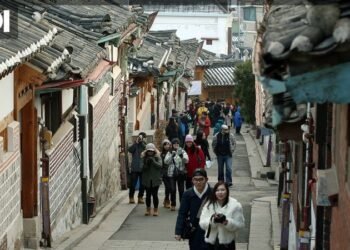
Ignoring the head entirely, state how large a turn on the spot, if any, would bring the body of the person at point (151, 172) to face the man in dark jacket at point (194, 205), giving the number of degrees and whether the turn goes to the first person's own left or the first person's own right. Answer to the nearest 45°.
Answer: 0° — they already face them

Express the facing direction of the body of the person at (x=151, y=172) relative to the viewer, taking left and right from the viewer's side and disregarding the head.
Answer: facing the viewer

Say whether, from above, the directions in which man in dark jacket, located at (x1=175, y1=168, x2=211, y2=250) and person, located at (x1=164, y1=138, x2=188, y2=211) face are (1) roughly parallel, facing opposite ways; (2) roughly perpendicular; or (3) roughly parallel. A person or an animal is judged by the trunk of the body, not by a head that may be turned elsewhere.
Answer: roughly parallel

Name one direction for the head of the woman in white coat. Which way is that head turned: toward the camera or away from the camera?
toward the camera

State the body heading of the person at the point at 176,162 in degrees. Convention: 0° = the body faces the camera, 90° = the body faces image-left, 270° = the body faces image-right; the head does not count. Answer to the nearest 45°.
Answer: approximately 0°

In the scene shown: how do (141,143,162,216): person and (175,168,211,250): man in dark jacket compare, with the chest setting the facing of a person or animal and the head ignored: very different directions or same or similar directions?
same or similar directions

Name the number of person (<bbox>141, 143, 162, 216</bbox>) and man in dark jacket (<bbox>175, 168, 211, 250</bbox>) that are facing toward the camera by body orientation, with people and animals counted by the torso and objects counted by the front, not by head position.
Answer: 2

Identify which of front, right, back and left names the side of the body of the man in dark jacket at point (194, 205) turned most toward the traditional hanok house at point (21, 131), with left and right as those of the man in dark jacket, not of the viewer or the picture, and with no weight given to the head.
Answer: right

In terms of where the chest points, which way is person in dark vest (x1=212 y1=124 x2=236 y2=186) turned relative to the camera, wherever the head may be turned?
toward the camera

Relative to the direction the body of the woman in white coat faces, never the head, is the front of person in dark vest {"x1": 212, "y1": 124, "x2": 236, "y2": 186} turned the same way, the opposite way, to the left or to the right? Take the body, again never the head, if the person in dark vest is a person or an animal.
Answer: the same way

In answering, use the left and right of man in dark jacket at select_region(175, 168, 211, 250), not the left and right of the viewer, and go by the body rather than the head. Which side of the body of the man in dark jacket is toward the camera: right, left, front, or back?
front

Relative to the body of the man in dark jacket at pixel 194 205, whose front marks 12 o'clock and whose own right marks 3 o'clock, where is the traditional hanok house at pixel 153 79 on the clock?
The traditional hanok house is roughly at 6 o'clock from the man in dark jacket.

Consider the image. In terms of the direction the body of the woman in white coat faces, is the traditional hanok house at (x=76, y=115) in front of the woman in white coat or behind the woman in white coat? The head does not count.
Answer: behind

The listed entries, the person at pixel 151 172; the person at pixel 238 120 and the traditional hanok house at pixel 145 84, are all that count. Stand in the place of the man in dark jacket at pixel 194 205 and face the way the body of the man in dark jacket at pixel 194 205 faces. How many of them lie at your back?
3

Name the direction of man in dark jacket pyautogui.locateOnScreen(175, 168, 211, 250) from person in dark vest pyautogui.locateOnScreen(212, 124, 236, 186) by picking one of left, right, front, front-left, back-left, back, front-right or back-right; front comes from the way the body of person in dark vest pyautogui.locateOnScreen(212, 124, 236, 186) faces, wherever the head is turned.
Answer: front
